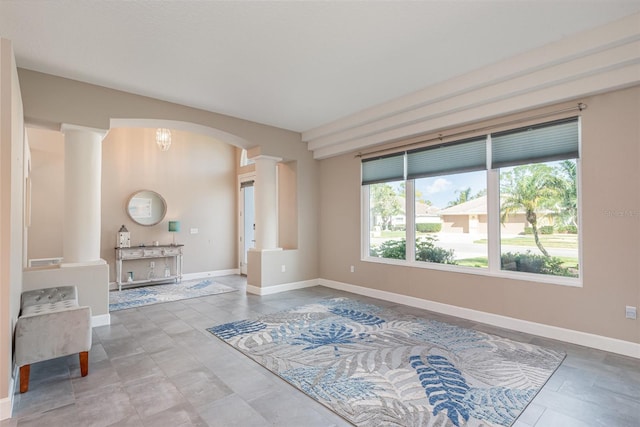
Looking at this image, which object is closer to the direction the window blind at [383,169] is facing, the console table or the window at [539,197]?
the console table

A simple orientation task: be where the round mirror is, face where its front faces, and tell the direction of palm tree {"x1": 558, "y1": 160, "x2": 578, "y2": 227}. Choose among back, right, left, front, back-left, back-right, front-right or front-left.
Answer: front-left

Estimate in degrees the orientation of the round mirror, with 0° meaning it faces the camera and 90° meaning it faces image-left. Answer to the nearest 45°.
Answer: approximately 0°

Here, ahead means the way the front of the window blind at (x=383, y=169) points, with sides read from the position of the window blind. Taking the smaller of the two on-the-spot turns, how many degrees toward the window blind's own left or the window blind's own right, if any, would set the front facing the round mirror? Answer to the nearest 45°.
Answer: approximately 45° to the window blind's own right

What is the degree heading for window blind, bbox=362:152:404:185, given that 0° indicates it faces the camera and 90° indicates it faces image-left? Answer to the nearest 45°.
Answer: approximately 45°

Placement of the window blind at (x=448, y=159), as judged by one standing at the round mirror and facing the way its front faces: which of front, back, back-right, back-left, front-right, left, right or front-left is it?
front-left

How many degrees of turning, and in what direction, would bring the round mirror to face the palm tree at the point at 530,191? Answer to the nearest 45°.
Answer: approximately 45° to its left

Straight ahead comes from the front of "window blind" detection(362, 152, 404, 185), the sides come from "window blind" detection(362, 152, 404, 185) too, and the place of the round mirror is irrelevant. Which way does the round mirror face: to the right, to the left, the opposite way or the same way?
to the left
